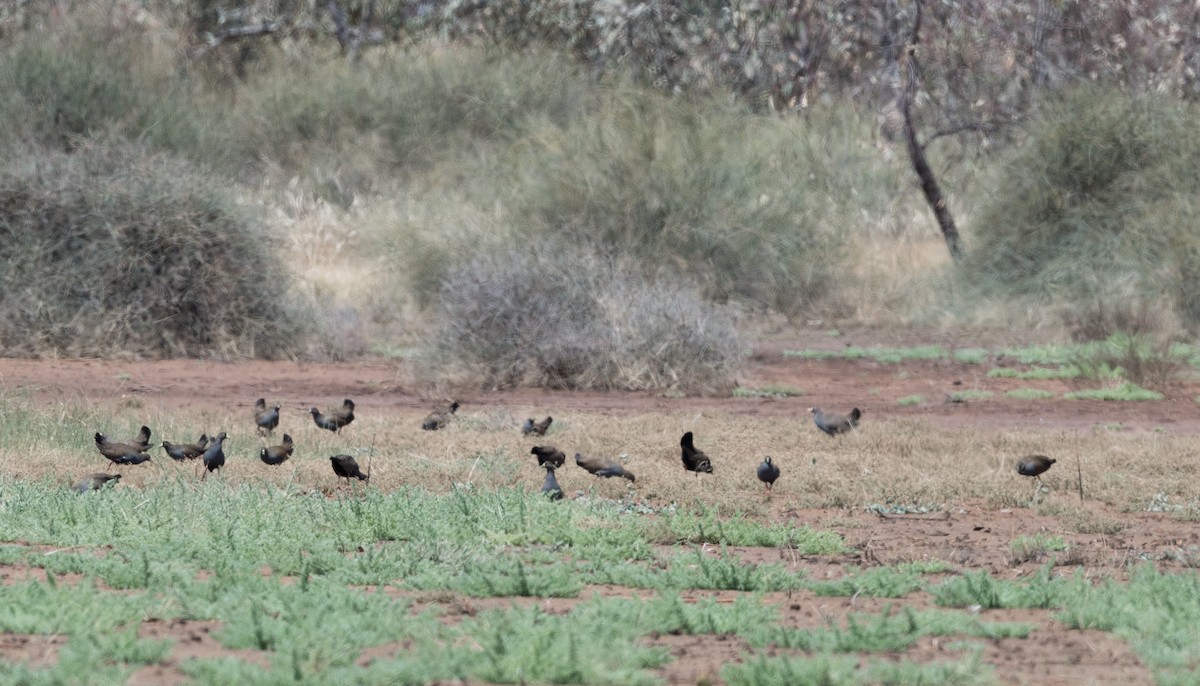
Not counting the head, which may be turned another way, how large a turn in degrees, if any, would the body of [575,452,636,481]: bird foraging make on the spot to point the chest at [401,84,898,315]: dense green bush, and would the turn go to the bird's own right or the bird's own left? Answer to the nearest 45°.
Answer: approximately 90° to the bird's own left

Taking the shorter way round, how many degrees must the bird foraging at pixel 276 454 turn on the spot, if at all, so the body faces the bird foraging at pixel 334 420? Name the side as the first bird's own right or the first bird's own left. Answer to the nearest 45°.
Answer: approximately 90° to the first bird's own right

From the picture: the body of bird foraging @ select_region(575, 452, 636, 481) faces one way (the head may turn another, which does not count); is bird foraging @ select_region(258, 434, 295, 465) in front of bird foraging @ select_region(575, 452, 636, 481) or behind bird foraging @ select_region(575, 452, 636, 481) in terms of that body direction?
behind

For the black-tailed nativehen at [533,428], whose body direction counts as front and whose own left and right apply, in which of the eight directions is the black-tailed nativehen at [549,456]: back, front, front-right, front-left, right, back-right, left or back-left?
left

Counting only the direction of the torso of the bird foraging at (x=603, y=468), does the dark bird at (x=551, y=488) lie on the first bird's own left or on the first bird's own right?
on the first bird's own right

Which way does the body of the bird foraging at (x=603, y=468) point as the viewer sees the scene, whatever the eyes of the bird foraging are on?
to the viewer's right

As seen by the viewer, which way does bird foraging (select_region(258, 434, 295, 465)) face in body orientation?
to the viewer's left

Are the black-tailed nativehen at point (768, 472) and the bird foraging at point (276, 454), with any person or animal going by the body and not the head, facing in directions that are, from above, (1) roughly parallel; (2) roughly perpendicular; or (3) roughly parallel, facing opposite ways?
roughly perpendicular

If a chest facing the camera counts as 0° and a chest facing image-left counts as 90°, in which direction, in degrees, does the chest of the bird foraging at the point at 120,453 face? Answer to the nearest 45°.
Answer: approximately 270°

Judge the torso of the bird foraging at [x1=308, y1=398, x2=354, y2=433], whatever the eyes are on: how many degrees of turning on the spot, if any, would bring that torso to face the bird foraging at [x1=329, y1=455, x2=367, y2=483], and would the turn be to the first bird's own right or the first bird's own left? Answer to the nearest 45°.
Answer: approximately 90° to the first bird's own left

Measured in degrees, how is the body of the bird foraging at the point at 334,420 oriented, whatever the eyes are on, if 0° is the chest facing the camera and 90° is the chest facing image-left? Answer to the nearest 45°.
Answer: approximately 90°

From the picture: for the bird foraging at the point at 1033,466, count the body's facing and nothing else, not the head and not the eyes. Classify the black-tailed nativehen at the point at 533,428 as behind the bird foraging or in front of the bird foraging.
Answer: in front
